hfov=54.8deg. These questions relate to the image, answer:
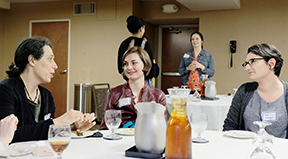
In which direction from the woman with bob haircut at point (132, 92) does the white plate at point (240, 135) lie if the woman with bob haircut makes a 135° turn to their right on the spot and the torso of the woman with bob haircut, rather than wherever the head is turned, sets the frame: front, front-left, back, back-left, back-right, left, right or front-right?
back

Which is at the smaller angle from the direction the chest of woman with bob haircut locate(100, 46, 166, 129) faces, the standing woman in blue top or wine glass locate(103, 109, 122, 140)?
the wine glass

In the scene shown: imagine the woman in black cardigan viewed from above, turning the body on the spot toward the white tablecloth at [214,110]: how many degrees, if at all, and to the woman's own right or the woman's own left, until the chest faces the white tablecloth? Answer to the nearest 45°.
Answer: approximately 45° to the woman's own left

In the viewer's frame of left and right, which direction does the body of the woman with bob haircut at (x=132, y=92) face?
facing the viewer

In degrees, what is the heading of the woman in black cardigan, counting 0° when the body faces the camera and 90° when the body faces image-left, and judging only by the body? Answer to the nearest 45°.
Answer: approximately 315°

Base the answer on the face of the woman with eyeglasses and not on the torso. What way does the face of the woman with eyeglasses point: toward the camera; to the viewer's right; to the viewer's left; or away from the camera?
to the viewer's left

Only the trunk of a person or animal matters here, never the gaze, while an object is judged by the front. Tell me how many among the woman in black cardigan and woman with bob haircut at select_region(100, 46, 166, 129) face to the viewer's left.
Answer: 0

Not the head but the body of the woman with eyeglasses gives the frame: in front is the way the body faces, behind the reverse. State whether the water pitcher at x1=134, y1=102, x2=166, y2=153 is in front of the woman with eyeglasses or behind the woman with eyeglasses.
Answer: in front

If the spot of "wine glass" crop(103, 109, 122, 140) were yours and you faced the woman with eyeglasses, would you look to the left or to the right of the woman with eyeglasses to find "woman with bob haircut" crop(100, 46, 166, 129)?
left

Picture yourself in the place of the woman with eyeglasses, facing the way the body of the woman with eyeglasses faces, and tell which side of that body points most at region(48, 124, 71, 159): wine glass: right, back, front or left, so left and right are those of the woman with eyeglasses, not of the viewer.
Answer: front

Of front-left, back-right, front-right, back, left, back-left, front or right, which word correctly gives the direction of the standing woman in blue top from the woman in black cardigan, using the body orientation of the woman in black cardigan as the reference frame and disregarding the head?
left

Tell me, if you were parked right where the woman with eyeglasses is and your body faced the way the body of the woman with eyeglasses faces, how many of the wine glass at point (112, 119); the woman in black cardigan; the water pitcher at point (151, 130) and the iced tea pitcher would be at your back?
0

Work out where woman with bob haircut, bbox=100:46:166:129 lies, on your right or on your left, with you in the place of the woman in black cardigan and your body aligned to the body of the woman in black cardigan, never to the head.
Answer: on your left

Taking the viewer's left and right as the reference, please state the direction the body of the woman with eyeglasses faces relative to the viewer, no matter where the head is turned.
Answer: facing the viewer and to the left of the viewer

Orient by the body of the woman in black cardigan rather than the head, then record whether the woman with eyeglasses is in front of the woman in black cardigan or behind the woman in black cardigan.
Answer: in front

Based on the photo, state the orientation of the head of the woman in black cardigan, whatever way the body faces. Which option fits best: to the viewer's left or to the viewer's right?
to the viewer's right

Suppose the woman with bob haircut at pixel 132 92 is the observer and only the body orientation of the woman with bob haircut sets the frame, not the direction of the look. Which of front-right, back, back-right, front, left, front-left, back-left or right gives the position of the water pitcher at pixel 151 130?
front

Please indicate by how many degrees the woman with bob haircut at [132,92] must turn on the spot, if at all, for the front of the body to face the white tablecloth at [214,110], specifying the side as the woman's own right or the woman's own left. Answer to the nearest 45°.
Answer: approximately 135° to the woman's own left

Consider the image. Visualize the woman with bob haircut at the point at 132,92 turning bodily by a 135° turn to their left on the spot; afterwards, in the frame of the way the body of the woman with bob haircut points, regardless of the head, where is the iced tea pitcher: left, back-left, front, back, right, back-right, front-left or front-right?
back-right
